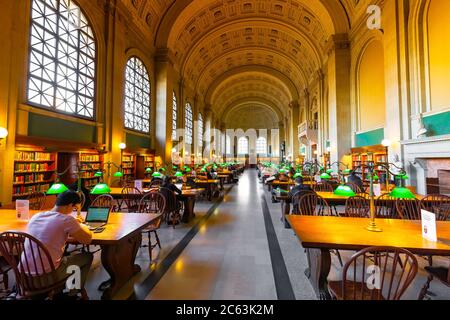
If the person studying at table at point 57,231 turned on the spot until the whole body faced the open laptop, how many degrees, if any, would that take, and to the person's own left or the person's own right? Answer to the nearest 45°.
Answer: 0° — they already face it

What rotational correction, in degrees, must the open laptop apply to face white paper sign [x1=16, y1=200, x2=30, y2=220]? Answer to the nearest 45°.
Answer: approximately 90° to its right

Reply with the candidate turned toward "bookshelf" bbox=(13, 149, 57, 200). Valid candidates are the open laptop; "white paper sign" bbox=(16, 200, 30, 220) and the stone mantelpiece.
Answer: the stone mantelpiece

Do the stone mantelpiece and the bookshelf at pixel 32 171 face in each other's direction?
yes

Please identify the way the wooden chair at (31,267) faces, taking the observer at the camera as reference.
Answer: facing away from the viewer and to the right of the viewer

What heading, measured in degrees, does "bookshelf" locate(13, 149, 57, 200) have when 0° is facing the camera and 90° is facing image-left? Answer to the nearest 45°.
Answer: approximately 315°

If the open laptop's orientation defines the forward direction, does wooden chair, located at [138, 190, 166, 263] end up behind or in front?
behind

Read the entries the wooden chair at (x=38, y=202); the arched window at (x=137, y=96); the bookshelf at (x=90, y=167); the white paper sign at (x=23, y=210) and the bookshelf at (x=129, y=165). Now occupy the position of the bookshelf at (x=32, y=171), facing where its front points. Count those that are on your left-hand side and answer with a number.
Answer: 3

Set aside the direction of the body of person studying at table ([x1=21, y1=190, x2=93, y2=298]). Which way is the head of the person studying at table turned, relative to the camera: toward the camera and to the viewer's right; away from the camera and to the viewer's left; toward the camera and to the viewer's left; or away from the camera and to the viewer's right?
away from the camera and to the viewer's right

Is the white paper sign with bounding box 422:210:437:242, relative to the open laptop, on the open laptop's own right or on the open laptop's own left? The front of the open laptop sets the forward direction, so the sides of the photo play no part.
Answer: on the open laptop's own left

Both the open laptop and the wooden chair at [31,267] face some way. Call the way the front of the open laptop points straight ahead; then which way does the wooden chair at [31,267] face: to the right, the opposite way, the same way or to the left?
the opposite way

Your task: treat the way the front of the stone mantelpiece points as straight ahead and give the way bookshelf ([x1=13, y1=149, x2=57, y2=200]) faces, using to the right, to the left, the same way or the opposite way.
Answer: the opposite way
